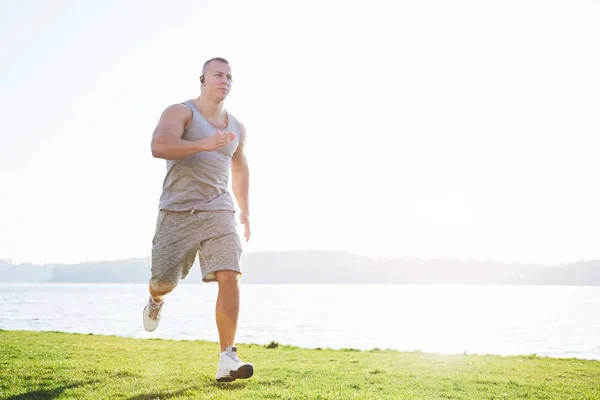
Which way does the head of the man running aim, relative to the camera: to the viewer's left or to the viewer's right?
to the viewer's right

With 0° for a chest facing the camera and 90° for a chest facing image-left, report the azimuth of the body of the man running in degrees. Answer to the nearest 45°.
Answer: approximately 315°
